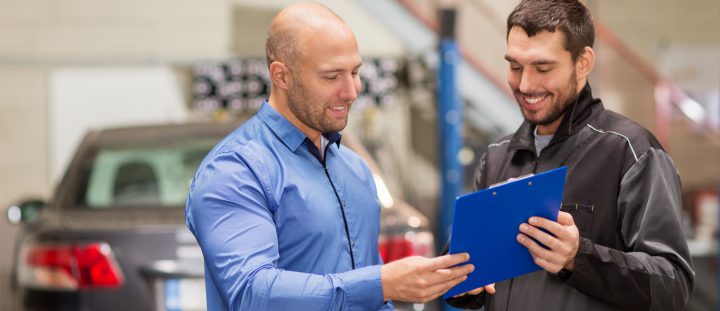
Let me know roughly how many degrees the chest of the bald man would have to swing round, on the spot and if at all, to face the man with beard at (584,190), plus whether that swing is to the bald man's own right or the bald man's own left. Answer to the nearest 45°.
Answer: approximately 45° to the bald man's own left

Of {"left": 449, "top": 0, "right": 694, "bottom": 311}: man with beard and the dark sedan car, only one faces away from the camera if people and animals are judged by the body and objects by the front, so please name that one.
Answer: the dark sedan car

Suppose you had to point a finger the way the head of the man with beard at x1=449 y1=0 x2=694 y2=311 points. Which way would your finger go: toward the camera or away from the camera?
toward the camera

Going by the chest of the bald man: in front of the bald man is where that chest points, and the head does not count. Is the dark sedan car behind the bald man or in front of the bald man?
behind

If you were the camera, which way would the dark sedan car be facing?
facing away from the viewer

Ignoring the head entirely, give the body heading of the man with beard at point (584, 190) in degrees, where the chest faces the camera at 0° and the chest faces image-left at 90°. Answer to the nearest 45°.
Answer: approximately 45°

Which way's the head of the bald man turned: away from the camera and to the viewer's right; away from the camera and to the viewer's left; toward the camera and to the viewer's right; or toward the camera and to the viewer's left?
toward the camera and to the viewer's right

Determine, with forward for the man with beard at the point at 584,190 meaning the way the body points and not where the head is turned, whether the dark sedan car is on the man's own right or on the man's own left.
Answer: on the man's own right

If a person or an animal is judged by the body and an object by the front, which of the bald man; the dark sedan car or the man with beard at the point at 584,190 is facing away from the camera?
the dark sedan car

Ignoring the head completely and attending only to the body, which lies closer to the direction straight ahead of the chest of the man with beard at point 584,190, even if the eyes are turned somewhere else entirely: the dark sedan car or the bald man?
the bald man

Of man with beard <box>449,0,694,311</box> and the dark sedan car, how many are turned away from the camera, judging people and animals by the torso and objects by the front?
1

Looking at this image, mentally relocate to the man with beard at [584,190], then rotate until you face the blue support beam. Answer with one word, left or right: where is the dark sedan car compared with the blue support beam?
left

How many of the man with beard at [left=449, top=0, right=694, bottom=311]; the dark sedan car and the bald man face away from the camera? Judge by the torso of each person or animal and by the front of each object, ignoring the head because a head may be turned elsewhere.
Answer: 1

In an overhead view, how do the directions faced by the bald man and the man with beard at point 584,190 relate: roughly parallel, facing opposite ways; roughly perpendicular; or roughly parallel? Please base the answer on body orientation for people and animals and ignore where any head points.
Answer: roughly perpendicular

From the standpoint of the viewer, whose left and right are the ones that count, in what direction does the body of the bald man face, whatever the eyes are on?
facing the viewer and to the right of the viewer
